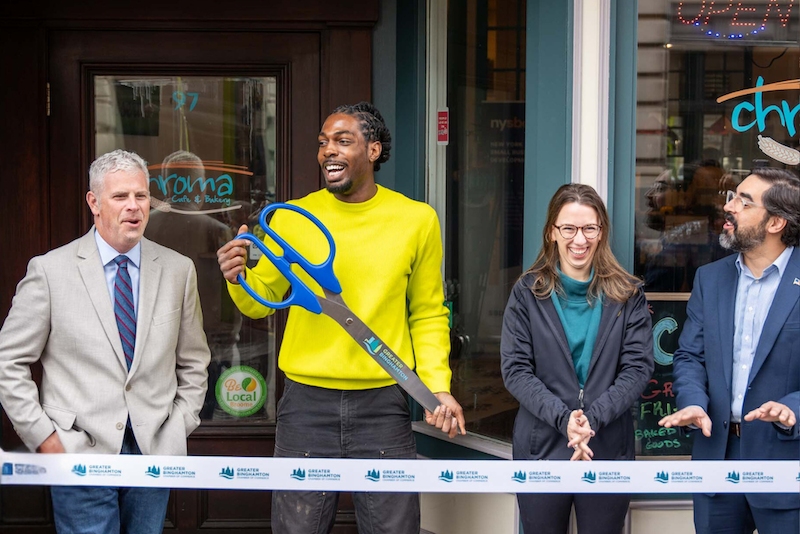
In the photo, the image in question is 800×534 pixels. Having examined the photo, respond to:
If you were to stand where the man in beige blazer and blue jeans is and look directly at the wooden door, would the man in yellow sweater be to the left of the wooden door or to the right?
right

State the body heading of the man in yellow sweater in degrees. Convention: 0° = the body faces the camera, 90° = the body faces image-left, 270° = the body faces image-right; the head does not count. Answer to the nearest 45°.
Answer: approximately 0°

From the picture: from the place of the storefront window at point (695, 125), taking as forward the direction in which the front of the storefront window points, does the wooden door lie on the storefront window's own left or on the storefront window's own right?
on the storefront window's own right

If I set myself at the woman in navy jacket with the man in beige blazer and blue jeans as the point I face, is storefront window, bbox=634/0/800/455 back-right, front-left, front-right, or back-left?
back-right

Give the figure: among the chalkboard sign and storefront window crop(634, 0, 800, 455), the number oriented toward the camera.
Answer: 2
